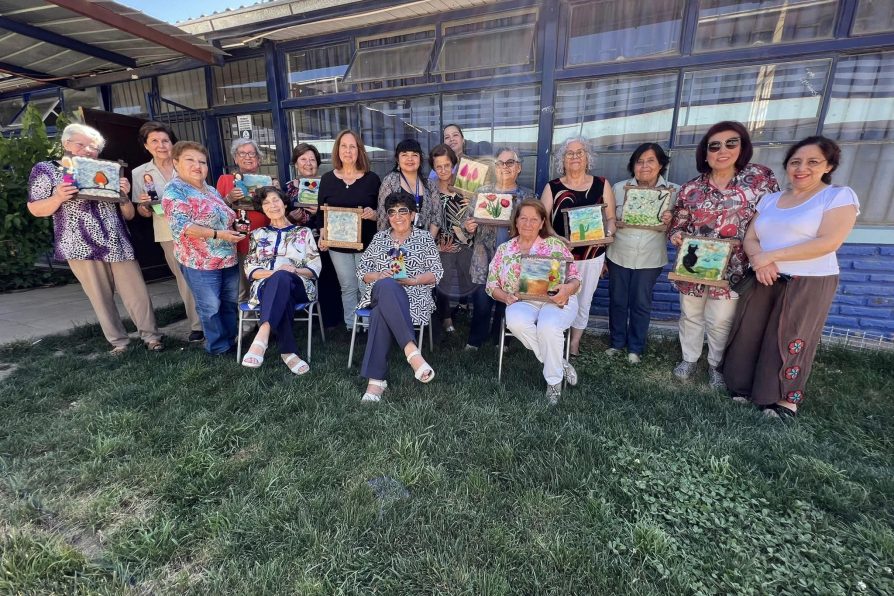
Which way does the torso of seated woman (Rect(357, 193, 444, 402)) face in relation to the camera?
toward the camera

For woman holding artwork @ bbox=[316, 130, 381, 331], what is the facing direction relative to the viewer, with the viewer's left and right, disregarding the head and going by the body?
facing the viewer

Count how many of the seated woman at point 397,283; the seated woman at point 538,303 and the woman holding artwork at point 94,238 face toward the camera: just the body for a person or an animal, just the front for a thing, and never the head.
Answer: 3

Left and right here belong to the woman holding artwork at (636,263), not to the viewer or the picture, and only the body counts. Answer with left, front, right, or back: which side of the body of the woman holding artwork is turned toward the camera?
front

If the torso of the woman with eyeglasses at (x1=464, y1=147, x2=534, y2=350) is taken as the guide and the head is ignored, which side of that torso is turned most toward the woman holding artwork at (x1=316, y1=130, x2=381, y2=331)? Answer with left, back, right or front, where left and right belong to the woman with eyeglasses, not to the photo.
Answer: right

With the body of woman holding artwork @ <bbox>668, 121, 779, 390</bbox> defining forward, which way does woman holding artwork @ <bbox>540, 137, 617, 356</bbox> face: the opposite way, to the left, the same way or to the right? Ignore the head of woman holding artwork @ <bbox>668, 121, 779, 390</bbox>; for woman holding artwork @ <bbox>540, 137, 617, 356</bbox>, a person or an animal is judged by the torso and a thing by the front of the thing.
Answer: the same way

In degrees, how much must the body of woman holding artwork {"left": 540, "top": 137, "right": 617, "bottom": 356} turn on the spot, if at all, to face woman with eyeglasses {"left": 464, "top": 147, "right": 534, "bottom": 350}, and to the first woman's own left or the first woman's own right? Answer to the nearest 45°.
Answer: approximately 90° to the first woman's own right

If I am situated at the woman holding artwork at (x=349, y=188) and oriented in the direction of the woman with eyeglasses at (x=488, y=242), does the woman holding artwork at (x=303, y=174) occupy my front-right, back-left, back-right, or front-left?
back-left

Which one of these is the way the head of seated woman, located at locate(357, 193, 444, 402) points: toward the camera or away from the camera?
toward the camera

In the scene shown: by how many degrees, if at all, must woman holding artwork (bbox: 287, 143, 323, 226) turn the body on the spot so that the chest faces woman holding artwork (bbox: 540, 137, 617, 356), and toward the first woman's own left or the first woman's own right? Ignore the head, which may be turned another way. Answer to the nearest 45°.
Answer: approximately 45° to the first woman's own left

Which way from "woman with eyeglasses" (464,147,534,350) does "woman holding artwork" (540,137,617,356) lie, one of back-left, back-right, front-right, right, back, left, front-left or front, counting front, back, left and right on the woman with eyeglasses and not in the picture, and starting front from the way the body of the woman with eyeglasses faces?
left

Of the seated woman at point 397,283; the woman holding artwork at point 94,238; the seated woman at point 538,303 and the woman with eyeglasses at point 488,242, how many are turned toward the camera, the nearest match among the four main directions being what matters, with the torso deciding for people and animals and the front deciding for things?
4

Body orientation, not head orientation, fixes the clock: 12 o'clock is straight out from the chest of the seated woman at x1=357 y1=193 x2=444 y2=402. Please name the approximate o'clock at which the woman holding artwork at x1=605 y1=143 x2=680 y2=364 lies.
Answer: The woman holding artwork is roughly at 9 o'clock from the seated woman.

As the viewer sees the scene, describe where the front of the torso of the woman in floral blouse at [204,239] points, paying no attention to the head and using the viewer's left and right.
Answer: facing the viewer and to the right of the viewer

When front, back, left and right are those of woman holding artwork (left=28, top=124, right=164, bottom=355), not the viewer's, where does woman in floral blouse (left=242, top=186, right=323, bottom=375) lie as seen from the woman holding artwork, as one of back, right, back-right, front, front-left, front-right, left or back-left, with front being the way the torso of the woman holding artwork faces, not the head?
front-left

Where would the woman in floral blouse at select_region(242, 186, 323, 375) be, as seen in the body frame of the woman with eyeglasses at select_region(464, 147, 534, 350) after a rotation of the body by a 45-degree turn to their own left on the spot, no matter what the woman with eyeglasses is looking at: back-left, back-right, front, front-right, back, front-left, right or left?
back-right

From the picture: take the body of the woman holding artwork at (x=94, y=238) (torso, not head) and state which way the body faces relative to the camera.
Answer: toward the camera

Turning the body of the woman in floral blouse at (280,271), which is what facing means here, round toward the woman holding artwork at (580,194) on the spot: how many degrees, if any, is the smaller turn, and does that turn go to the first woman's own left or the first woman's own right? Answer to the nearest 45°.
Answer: approximately 90° to the first woman's own left

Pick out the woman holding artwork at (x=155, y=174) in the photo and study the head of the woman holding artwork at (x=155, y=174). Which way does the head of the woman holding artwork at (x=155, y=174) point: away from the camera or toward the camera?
toward the camera

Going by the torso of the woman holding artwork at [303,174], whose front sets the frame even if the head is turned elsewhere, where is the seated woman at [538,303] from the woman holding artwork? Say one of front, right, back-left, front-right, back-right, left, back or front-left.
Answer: front-left

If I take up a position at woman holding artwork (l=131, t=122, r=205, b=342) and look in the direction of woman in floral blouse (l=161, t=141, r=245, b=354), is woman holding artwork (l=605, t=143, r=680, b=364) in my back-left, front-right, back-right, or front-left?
front-left

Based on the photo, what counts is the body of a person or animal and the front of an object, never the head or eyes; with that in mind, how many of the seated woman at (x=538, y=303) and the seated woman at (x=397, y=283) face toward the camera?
2
